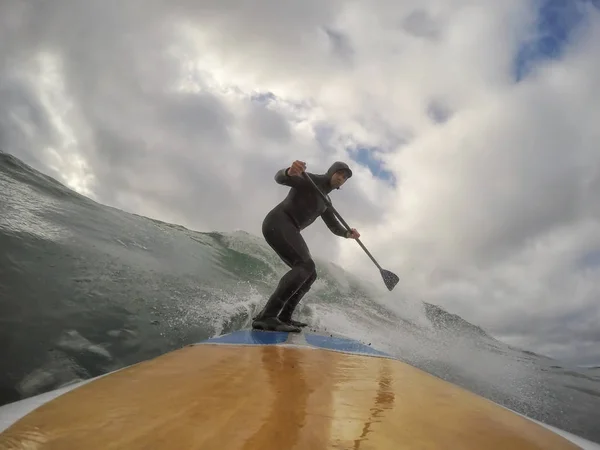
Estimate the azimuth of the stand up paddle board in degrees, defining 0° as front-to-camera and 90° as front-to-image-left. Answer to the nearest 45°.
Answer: approximately 0°

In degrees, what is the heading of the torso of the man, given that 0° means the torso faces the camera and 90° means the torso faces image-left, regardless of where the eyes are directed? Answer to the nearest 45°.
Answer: approximately 270°
